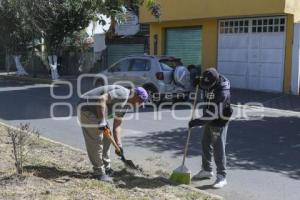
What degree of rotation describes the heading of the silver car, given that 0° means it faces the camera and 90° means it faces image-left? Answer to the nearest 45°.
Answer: approximately 135°

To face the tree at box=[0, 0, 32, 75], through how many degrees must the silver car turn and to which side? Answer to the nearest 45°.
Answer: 0° — it already faces it
